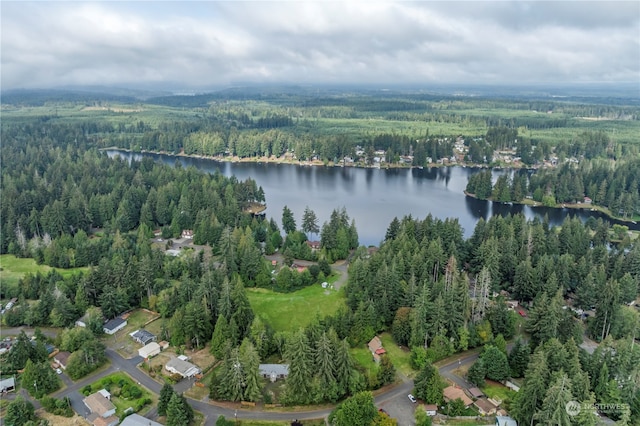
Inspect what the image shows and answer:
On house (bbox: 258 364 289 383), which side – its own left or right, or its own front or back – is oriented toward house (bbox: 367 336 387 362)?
left

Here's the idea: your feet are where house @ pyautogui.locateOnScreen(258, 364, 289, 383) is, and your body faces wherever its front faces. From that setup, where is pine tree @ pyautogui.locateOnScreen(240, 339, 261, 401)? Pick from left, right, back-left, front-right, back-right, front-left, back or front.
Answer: front-right

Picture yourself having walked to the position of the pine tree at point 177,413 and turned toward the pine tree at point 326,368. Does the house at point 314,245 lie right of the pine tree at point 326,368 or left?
left

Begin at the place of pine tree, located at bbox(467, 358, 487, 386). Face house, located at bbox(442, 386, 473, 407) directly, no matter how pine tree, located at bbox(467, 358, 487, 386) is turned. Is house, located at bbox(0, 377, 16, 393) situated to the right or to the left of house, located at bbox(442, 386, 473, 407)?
right

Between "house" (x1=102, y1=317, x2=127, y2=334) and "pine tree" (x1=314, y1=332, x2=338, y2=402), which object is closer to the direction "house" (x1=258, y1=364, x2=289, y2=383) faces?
the pine tree

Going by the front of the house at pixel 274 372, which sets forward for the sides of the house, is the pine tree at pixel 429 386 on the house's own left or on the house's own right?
on the house's own left

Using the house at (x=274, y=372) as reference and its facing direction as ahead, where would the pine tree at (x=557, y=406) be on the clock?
The pine tree is roughly at 10 o'clock from the house.

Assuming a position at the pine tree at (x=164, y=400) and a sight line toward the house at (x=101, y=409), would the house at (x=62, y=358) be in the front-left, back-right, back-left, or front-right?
front-right

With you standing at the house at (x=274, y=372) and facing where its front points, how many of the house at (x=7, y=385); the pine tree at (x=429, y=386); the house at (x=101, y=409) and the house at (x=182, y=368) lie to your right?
3

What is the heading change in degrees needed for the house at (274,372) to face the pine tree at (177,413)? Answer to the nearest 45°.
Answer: approximately 45° to its right

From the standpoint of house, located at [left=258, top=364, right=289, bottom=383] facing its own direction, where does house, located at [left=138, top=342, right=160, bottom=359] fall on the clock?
house, located at [left=138, top=342, right=160, bottom=359] is roughly at 4 o'clock from house, located at [left=258, top=364, right=289, bottom=383].

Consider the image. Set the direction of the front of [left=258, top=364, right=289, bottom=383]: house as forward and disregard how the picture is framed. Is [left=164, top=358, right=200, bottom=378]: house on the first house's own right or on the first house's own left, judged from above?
on the first house's own right

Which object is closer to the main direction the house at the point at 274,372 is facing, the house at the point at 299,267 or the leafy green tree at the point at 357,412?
the leafy green tree

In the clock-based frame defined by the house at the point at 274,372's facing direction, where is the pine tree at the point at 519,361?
The pine tree is roughly at 9 o'clock from the house.

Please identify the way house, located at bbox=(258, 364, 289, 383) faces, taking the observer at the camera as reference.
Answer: facing the viewer

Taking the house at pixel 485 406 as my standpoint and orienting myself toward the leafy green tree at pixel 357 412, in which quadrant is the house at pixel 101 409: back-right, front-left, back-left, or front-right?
front-right
